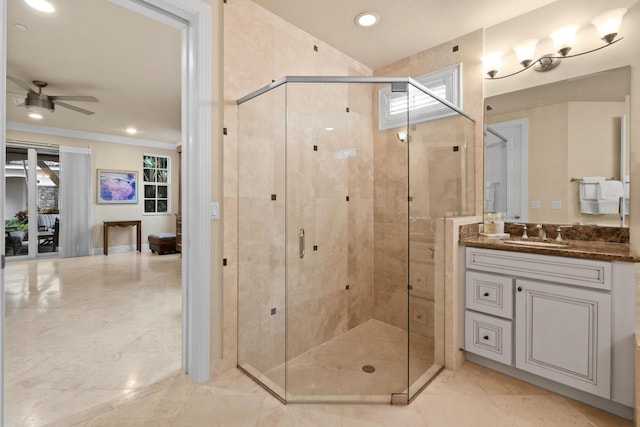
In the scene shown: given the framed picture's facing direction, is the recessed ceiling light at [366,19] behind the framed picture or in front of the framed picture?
in front

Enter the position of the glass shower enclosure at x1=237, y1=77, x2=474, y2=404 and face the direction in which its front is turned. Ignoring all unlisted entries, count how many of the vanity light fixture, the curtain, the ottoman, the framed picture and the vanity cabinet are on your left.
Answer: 2

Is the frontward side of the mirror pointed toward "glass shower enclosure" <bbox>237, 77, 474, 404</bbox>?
yes

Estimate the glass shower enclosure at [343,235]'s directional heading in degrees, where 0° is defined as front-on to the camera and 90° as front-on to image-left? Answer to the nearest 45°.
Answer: approximately 0°

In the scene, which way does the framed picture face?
toward the camera

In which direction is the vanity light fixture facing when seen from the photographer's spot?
facing the viewer and to the left of the viewer

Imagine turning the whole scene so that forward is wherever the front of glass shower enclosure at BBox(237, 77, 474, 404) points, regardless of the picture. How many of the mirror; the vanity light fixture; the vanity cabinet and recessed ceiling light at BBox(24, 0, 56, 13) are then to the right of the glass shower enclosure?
1

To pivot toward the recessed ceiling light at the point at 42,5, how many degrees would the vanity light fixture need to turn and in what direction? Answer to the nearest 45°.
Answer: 0° — it already faces it

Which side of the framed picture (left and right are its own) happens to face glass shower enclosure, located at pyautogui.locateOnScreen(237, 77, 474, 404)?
front

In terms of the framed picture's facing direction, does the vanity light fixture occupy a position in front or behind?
in front

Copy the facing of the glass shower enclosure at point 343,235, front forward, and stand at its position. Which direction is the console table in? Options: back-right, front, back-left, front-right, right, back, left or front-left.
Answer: back-right

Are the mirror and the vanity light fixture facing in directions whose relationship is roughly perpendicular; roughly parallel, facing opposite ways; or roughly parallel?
roughly parallel

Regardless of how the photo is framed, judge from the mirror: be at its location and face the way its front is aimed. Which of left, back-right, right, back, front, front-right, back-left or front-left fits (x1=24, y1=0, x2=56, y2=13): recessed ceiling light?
front

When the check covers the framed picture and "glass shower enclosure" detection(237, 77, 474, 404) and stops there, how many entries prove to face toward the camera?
2

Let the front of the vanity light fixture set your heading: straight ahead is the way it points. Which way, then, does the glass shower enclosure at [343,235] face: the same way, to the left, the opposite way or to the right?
to the left
